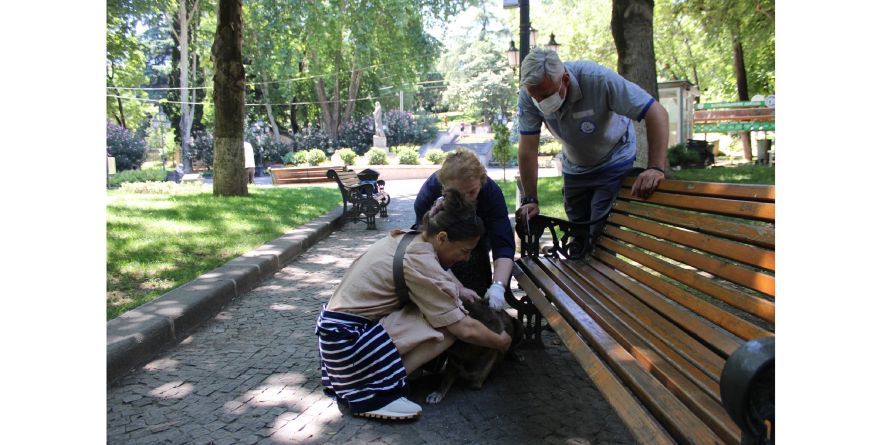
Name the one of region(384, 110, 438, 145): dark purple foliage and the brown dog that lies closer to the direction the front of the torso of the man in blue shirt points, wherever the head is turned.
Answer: the brown dog

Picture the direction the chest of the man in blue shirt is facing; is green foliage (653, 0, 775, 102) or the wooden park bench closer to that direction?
the wooden park bench

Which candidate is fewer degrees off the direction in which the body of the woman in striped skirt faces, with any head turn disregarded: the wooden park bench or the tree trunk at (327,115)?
the wooden park bench

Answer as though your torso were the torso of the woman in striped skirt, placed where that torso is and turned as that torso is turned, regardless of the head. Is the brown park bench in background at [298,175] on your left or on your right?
on your left

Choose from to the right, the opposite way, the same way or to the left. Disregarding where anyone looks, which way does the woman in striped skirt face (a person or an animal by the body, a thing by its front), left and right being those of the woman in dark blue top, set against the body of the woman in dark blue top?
to the left

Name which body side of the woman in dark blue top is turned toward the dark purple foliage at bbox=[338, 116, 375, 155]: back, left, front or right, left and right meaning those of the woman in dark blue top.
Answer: back

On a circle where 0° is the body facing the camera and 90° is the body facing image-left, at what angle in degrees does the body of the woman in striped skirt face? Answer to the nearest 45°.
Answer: approximately 270°

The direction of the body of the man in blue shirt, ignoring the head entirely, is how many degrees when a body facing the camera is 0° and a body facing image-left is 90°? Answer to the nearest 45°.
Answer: approximately 45°
